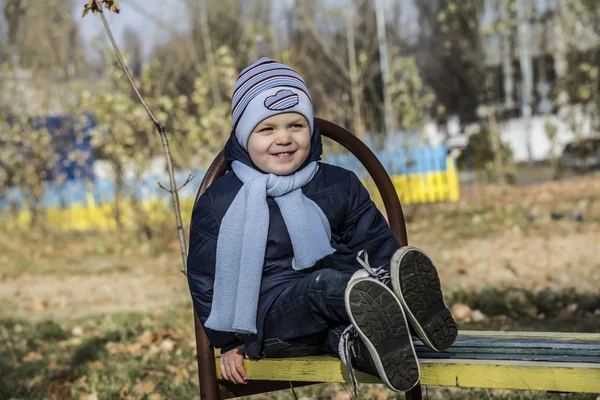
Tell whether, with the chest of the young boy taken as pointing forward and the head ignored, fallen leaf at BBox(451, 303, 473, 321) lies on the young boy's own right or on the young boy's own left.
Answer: on the young boy's own left

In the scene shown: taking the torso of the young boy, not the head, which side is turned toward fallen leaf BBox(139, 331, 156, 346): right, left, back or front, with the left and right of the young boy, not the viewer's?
back

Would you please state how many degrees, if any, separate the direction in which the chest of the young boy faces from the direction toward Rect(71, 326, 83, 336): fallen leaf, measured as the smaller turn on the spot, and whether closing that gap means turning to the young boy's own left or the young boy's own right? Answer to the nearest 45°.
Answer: approximately 180°

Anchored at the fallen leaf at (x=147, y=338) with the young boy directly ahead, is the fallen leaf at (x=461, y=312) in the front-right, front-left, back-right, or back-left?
front-left

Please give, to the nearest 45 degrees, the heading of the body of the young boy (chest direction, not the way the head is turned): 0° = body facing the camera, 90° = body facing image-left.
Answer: approximately 315°

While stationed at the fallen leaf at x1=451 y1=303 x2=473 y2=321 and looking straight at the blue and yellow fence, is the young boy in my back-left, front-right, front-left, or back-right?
back-left

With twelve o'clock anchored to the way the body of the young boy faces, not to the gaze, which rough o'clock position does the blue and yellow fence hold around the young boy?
The blue and yellow fence is roughly at 7 o'clock from the young boy.
